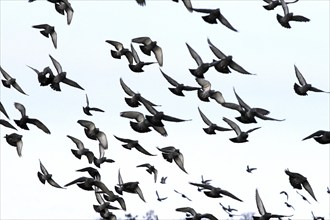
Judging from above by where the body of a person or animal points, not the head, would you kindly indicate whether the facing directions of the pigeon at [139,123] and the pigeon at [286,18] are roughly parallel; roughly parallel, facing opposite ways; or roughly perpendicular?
roughly parallel

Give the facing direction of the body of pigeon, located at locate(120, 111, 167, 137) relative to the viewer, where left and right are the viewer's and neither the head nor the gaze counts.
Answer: facing away from the viewer and to the right of the viewer

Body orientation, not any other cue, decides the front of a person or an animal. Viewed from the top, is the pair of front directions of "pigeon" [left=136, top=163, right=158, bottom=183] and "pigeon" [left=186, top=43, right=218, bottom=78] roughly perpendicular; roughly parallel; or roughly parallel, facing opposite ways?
roughly parallel
